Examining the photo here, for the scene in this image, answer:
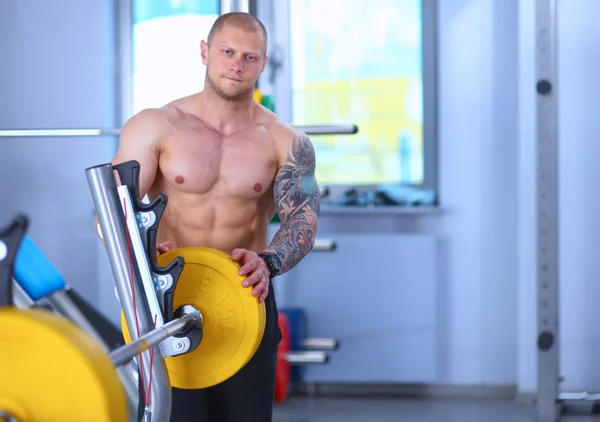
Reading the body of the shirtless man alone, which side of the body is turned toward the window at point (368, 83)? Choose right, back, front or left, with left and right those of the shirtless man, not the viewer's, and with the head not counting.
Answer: back

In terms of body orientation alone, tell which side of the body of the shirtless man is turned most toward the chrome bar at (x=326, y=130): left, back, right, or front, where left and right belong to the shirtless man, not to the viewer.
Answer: back

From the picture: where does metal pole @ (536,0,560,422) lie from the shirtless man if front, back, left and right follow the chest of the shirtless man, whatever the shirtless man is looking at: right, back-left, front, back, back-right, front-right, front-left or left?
back-left

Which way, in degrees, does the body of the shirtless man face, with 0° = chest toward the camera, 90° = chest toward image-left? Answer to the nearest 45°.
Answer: approximately 0°

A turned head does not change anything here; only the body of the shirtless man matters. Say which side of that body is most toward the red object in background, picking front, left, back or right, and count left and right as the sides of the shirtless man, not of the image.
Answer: back

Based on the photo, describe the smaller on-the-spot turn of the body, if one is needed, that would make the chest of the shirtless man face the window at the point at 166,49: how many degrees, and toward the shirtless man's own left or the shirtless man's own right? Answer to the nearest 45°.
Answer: approximately 180°
